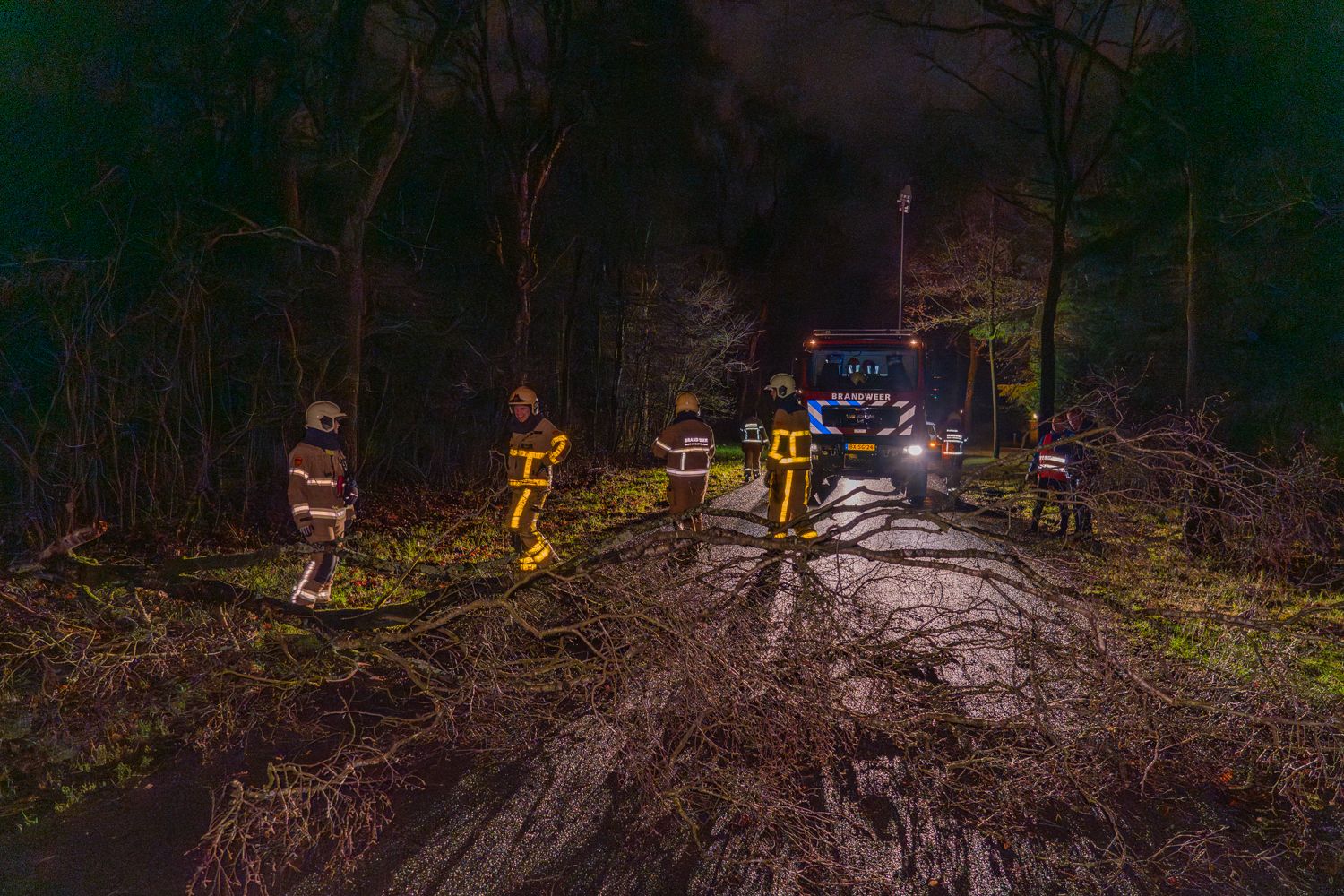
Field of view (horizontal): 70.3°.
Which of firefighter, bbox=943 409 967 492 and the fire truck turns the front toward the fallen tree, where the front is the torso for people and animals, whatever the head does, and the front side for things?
the fire truck

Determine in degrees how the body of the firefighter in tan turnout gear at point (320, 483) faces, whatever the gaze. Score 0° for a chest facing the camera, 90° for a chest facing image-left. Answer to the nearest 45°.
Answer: approximately 315°

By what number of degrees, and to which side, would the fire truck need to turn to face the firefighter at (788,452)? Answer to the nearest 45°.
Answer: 0° — it already faces them

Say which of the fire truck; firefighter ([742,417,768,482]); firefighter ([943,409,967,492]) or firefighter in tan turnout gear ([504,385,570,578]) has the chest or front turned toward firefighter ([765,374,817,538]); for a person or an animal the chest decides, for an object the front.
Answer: the fire truck

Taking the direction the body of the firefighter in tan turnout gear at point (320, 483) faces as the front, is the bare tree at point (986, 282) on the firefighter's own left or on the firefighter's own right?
on the firefighter's own left

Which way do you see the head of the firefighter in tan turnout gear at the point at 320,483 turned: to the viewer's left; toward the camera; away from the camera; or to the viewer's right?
to the viewer's right

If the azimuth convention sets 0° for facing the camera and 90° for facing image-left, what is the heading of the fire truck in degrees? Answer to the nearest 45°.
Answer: approximately 0°

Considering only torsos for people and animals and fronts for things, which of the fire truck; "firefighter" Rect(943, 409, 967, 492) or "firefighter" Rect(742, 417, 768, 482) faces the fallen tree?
the fire truck

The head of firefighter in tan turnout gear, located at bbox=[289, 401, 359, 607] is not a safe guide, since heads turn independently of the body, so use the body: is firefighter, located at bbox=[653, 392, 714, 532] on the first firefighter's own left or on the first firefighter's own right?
on the first firefighter's own left

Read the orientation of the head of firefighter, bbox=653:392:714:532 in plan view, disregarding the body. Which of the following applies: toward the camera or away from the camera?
away from the camera
